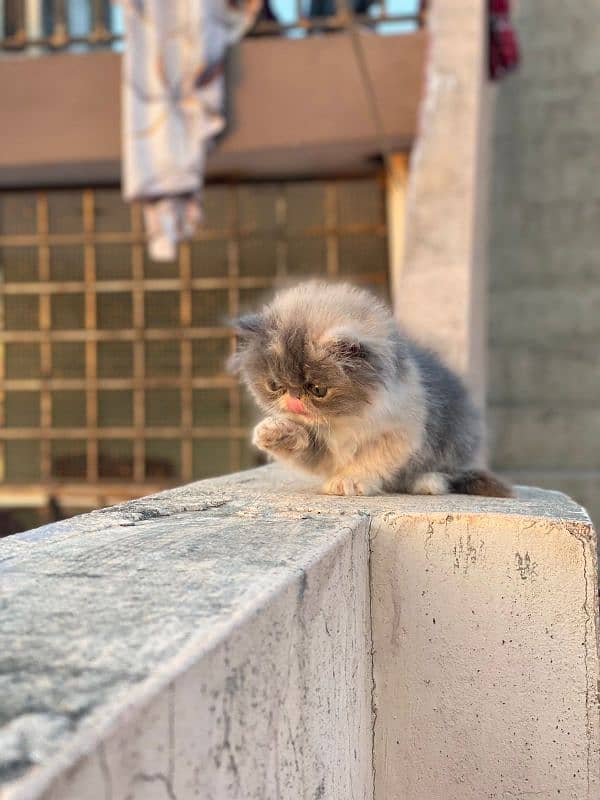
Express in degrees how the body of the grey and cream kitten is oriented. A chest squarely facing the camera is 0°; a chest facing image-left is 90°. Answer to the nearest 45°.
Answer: approximately 45°

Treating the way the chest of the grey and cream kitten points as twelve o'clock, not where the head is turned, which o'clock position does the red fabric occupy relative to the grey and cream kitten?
The red fabric is roughly at 5 o'clock from the grey and cream kitten.

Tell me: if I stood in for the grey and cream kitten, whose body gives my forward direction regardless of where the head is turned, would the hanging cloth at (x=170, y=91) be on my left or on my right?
on my right

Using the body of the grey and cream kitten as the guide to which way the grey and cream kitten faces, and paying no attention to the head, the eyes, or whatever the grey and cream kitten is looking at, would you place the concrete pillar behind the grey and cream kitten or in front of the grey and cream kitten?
behind

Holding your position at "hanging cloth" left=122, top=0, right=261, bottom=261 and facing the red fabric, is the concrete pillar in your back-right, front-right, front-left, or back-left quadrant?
front-right

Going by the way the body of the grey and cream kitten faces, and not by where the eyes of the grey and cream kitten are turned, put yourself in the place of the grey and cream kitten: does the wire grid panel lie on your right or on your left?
on your right
